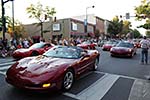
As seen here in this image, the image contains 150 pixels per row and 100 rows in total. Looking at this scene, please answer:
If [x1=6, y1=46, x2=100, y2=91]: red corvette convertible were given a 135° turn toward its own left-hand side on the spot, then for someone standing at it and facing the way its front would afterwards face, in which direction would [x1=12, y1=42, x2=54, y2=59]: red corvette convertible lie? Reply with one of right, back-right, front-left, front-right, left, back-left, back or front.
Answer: left

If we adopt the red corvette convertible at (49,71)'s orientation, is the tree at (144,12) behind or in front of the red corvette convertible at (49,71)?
behind

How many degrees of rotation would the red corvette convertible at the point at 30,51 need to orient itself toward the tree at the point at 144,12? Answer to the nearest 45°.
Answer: approximately 180°

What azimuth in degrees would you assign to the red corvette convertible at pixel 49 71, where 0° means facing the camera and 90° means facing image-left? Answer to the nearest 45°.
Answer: approximately 45°

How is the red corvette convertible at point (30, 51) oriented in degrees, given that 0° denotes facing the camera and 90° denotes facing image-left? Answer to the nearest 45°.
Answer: approximately 45°
